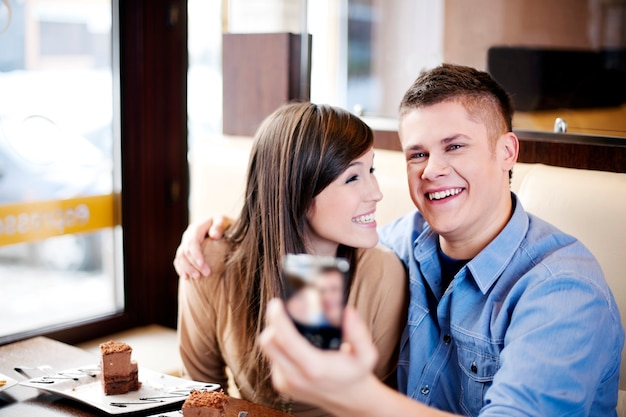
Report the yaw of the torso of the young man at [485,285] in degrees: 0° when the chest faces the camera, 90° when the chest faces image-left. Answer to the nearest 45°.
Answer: approximately 45°

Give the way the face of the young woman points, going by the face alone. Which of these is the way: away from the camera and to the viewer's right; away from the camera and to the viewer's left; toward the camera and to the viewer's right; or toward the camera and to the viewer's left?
toward the camera and to the viewer's right

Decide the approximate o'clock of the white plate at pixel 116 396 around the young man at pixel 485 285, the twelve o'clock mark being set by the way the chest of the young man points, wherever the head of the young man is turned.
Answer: The white plate is roughly at 1 o'clock from the young man.

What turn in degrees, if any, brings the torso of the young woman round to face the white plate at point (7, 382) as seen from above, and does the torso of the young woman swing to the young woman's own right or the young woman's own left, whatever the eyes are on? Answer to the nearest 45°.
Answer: approximately 90° to the young woman's own right

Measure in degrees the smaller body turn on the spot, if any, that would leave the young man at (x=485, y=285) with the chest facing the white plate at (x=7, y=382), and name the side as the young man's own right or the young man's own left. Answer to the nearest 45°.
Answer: approximately 45° to the young man's own right

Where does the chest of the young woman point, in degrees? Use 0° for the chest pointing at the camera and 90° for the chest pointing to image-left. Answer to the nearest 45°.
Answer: approximately 315°

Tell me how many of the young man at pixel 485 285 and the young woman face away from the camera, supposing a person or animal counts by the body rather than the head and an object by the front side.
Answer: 0
